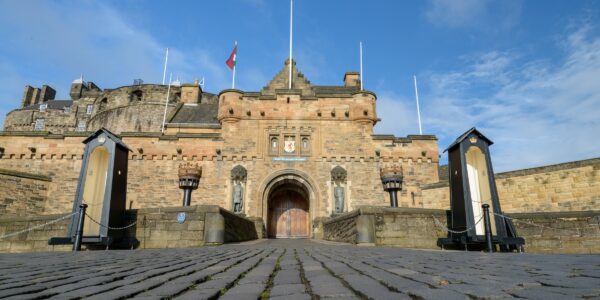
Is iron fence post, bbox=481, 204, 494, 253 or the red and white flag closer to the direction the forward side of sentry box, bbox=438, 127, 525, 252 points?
the iron fence post

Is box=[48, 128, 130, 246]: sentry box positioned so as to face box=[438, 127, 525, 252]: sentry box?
no

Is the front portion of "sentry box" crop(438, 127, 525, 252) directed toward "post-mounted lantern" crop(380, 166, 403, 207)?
no

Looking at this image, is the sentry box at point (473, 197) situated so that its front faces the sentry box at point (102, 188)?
no

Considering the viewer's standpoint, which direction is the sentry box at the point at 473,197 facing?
facing the viewer and to the right of the viewer

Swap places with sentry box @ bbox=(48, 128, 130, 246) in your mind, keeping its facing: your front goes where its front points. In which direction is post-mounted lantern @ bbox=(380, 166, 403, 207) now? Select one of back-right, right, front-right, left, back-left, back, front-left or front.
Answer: back-left

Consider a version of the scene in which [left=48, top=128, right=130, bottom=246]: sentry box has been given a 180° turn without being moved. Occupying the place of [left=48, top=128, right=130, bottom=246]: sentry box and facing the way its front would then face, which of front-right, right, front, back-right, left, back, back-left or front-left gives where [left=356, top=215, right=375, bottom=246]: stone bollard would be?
right

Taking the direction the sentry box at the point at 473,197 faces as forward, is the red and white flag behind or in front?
behind

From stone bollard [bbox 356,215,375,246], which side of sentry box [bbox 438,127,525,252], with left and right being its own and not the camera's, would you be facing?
right

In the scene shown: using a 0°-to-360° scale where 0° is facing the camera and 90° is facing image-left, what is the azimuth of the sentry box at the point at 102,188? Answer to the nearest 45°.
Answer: approximately 45°

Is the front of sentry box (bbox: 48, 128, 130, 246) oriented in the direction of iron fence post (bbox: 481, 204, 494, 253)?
no

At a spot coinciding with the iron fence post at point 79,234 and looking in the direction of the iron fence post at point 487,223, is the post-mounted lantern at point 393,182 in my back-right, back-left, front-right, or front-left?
front-left

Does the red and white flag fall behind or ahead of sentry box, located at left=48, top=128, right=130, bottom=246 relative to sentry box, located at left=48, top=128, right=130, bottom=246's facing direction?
behind

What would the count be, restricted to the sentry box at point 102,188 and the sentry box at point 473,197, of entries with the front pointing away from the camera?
0
